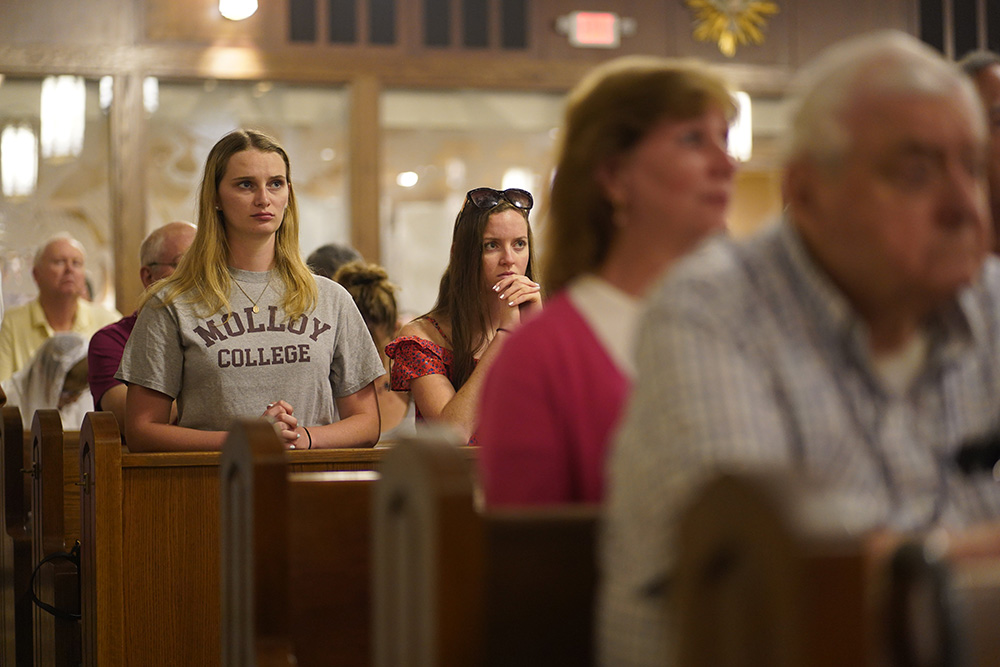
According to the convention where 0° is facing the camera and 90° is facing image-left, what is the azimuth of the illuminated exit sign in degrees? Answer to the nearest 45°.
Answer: approximately 0°

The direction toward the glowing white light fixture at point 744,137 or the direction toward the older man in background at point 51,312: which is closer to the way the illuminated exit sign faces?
the older man in background

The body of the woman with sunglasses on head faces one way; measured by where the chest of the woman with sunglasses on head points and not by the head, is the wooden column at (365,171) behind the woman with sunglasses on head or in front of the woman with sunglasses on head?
behind

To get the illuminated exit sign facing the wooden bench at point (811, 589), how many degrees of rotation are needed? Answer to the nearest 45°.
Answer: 0° — it already faces it

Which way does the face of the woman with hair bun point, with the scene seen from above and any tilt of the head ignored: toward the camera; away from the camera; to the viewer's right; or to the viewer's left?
away from the camera

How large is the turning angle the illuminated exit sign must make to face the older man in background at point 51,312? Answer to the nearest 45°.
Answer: approximately 45° to its right

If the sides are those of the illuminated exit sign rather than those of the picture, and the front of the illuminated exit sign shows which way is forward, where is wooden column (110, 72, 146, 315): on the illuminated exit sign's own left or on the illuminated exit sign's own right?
on the illuminated exit sign's own right

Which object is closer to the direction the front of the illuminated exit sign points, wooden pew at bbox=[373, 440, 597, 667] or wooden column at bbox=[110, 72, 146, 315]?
the wooden pew

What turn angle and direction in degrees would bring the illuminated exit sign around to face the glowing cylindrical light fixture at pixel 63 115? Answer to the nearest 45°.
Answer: approximately 90° to its right

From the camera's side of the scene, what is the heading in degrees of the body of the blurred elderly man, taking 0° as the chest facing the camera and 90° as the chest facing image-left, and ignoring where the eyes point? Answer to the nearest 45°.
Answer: approximately 315°

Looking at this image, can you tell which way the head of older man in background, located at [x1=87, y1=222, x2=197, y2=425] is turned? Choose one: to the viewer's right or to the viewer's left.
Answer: to the viewer's right

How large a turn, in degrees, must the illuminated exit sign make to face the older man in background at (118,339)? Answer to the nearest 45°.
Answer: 0° — it already faces them

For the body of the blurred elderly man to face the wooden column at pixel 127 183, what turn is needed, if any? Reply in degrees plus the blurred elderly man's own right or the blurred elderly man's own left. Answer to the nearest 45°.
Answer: approximately 180°
